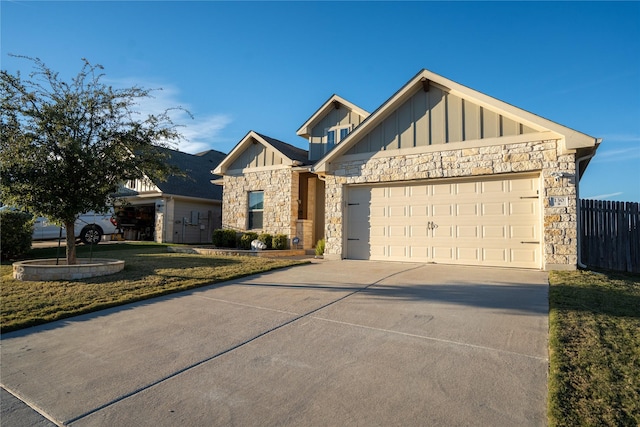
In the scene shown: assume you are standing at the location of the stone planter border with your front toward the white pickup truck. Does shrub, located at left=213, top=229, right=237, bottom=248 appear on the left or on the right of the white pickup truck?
right

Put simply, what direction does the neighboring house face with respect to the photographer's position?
facing the viewer and to the left of the viewer

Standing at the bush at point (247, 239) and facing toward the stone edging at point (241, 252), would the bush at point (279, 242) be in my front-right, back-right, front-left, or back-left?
front-left

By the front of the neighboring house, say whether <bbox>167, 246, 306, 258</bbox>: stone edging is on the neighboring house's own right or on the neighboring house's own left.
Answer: on the neighboring house's own left

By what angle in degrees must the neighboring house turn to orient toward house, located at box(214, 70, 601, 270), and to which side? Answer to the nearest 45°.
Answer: approximately 90° to its left

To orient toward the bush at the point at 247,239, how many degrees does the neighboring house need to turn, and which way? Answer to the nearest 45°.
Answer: approximately 45° to its left

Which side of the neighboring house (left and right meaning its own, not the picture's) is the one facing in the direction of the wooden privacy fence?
left

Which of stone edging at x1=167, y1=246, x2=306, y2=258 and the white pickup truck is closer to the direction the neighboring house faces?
the white pickup truck

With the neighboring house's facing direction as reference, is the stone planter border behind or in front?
in front

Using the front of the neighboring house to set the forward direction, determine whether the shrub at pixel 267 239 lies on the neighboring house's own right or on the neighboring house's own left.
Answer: on the neighboring house's own left

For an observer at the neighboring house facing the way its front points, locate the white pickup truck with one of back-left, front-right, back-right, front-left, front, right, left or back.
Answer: front

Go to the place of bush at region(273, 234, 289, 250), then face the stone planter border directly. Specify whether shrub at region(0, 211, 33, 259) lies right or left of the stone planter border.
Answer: right

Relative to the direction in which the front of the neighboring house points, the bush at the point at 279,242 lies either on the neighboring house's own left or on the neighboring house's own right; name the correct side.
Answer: on the neighboring house's own left
